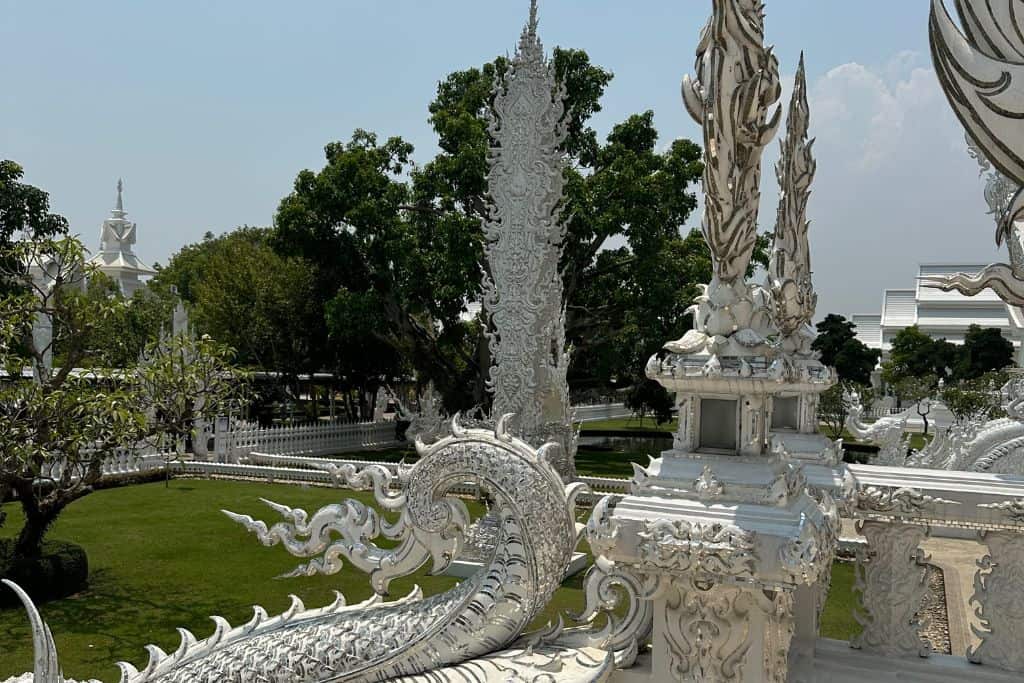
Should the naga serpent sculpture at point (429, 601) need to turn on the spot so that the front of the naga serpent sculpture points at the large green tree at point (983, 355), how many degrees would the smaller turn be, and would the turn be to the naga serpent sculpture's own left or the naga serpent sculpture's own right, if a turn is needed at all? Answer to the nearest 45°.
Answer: approximately 135° to the naga serpent sculpture's own right

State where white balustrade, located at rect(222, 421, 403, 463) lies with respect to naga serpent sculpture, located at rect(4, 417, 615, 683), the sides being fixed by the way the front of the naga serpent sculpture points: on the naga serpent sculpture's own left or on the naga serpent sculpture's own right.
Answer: on the naga serpent sculpture's own right

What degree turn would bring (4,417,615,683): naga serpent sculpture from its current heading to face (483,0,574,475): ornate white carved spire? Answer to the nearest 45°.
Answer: approximately 90° to its right

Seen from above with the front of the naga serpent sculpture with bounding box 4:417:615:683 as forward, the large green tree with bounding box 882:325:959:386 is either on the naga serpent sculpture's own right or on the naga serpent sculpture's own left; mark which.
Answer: on the naga serpent sculpture's own right

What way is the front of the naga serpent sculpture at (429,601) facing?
to the viewer's left
